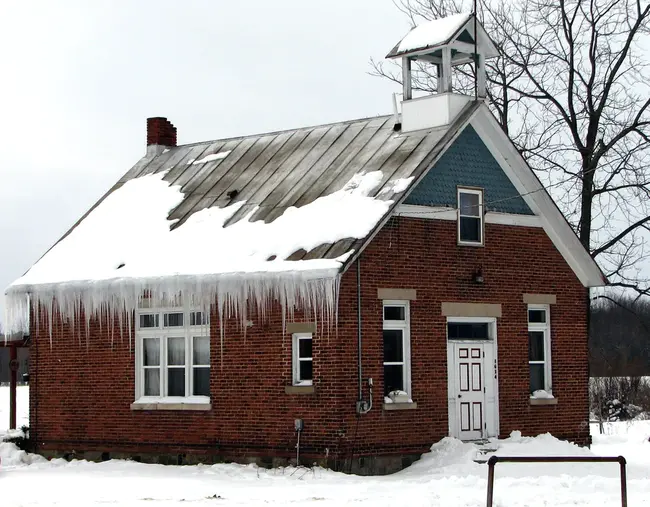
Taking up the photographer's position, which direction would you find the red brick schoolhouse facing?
facing the viewer and to the right of the viewer
